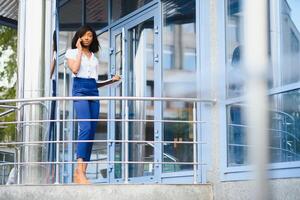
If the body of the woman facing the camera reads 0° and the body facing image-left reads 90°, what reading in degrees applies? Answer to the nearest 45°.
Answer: approximately 315°

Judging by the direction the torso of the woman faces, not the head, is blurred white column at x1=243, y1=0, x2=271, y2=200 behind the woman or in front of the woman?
in front

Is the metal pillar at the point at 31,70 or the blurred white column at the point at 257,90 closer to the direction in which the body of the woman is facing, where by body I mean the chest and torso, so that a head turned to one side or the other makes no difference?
the blurred white column
